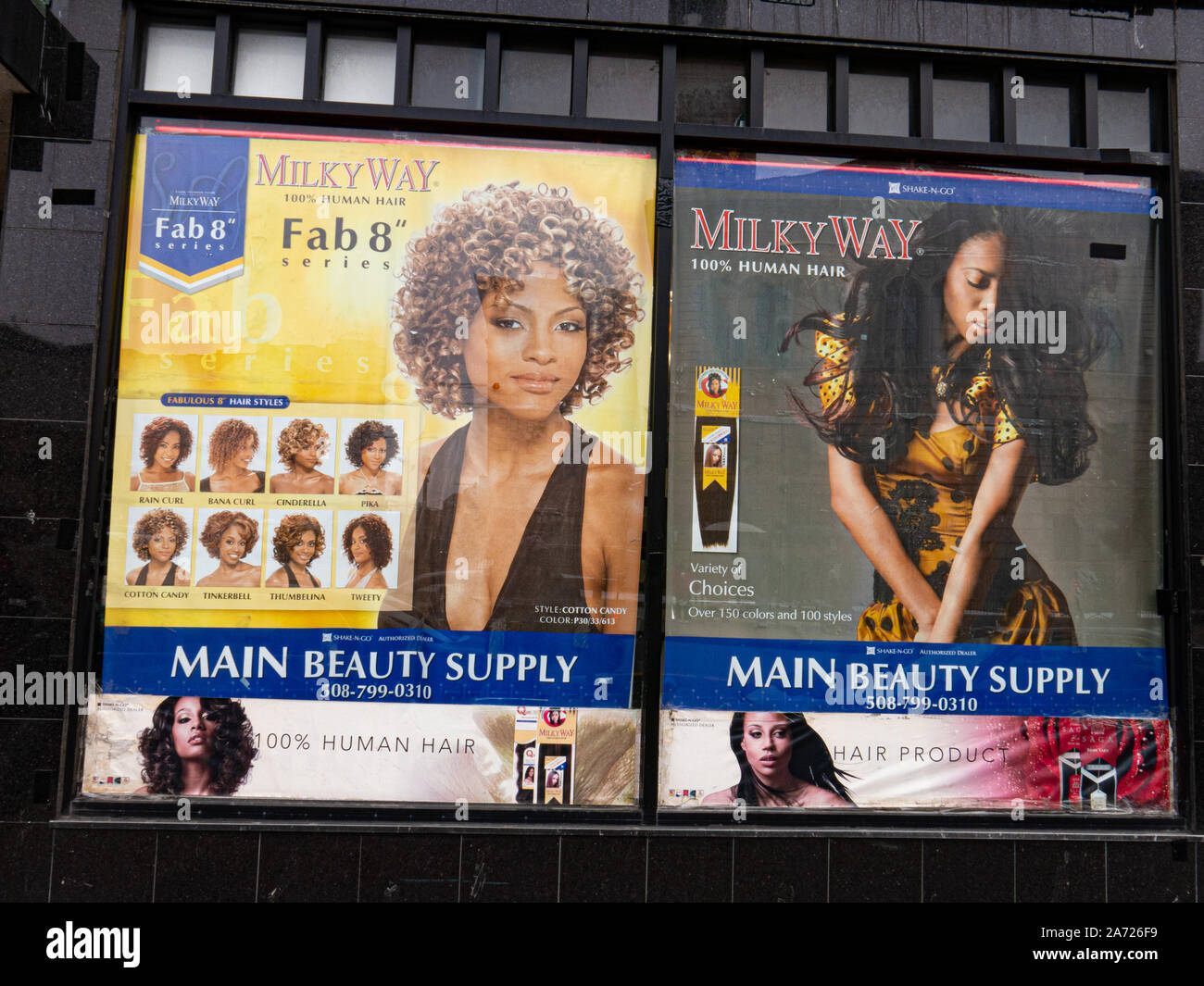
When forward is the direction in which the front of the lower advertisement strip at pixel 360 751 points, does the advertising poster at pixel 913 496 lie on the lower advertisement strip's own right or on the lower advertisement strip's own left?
on the lower advertisement strip's own left

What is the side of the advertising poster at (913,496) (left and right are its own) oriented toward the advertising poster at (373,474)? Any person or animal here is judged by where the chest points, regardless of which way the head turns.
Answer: right

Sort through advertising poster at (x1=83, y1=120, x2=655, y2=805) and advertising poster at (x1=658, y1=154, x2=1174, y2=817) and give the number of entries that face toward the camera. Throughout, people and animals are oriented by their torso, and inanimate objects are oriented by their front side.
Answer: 2

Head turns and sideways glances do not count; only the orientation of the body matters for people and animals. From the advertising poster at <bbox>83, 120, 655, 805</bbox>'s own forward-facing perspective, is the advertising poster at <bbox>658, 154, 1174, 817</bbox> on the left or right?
on its left

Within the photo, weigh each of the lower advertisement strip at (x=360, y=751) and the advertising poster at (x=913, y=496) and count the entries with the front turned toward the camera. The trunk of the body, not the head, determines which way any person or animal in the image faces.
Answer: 2

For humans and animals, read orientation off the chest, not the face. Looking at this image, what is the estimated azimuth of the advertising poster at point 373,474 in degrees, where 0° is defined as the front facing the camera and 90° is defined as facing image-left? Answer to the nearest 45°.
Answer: approximately 0°

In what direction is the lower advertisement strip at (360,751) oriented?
toward the camera
